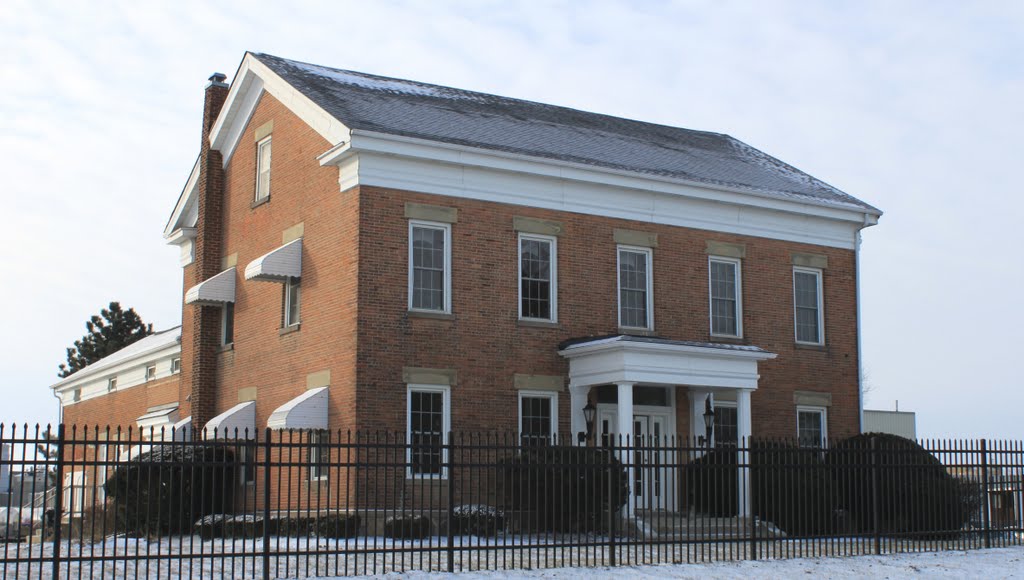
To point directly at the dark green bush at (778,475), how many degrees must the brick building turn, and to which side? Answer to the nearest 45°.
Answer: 0° — it already faces it

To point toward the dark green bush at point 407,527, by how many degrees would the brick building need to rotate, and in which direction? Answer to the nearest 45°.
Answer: approximately 45° to its right

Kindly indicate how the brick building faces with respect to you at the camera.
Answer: facing the viewer and to the right of the viewer

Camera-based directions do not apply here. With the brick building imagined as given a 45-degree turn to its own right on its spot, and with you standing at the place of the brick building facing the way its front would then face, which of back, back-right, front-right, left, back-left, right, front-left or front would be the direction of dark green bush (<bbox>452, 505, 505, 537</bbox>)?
front
